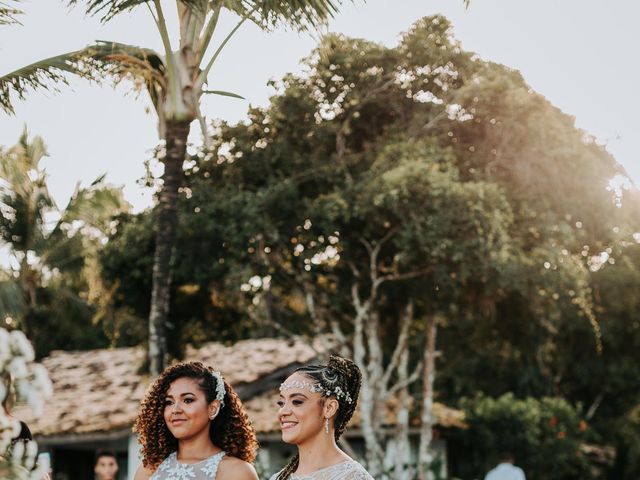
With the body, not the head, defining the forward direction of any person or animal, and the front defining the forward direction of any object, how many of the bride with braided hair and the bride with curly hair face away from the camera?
0

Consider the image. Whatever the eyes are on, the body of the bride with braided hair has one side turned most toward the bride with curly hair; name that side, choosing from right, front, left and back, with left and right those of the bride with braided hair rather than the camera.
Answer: right

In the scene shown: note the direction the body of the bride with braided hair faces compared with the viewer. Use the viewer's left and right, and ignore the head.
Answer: facing the viewer and to the left of the viewer

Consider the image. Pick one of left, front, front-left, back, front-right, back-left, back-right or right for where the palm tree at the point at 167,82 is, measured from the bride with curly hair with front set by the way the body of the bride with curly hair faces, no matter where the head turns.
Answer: back-right

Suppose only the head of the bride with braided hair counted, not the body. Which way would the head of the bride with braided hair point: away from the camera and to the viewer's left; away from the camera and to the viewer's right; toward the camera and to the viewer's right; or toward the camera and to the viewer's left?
toward the camera and to the viewer's left

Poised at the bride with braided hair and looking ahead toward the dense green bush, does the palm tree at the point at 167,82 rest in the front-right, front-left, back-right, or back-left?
front-left

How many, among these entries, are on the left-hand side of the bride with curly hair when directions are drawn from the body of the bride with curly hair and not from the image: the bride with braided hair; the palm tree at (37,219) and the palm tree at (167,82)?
1

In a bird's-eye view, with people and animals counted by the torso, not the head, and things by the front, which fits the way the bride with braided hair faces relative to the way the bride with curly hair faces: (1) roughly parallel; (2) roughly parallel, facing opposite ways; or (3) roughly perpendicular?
roughly parallel

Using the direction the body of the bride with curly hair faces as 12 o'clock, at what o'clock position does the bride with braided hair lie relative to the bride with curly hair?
The bride with braided hair is roughly at 9 o'clock from the bride with curly hair.
